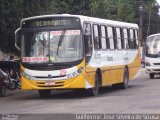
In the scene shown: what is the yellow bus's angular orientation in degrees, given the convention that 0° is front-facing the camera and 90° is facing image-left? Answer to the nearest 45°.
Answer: approximately 45°
